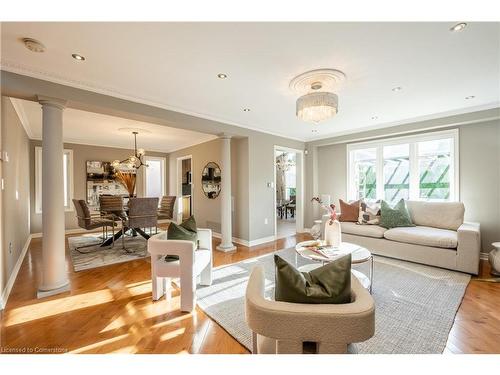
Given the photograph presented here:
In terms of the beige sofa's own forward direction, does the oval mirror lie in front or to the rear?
in front

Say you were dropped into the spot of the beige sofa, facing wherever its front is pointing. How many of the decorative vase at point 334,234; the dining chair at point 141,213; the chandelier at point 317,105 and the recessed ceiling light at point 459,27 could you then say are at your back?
0

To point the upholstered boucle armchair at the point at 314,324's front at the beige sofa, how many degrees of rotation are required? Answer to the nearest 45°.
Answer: approximately 45° to its right

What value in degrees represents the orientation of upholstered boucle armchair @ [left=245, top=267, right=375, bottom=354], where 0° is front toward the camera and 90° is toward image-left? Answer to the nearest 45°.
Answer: approximately 180°

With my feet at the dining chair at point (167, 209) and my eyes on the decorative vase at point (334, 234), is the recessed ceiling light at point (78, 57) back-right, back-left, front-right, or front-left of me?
front-right

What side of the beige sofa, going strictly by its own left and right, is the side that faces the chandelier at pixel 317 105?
front

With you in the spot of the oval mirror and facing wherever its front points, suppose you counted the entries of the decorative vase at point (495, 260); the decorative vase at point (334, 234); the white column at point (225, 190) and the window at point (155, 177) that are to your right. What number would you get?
1

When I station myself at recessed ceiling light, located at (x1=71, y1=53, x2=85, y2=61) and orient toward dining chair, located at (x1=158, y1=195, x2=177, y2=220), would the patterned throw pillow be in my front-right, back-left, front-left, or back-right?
front-right

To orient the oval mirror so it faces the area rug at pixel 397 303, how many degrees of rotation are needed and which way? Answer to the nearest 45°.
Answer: approximately 90° to its left

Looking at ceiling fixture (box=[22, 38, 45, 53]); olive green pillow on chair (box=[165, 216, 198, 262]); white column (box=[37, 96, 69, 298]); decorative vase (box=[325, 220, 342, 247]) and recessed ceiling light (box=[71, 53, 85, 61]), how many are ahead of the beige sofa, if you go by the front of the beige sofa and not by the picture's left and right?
5

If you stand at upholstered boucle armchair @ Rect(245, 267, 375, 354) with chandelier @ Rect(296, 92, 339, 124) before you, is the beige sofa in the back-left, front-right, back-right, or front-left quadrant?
front-right

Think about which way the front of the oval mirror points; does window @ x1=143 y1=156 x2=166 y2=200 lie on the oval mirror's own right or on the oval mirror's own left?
on the oval mirror's own right

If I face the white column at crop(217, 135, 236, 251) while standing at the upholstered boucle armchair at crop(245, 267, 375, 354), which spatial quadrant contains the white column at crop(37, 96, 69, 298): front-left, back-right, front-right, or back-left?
front-left

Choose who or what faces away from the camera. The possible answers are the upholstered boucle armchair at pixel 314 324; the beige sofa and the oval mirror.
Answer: the upholstered boucle armchair

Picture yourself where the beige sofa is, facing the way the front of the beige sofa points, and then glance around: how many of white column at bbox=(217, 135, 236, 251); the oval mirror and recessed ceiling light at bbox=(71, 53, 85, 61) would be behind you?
0

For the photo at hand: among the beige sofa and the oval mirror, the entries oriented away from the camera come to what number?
0

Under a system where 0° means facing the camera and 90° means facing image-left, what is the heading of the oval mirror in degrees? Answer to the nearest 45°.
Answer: approximately 45°

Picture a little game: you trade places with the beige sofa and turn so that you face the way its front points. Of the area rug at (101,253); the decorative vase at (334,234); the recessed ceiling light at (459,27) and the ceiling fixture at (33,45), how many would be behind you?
0

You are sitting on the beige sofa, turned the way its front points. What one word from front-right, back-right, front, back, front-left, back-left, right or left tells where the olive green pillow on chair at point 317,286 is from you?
front-left

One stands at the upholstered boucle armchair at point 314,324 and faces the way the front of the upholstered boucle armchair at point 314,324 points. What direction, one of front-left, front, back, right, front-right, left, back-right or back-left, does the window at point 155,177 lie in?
front-left
